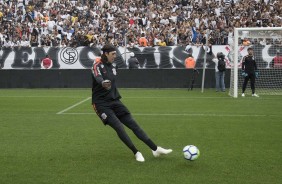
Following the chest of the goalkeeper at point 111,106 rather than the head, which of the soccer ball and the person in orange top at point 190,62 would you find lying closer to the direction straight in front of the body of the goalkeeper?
the soccer ball

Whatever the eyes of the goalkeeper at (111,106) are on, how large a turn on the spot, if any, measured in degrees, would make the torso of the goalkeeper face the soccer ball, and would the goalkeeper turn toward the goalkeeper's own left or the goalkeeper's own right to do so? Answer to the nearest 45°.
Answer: approximately 45° to the goalkeeper's own left

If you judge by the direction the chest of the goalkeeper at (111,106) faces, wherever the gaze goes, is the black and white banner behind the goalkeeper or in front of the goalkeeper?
behind

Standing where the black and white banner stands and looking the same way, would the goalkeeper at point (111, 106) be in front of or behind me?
in front

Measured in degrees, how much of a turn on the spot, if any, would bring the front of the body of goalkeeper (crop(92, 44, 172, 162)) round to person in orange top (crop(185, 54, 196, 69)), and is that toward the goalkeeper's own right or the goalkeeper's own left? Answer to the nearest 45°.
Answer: approximately 135° to the goalkeeper's own left

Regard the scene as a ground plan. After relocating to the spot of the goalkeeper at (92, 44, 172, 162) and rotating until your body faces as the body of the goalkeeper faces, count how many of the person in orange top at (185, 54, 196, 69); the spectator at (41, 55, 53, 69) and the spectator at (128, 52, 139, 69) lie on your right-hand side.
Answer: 0

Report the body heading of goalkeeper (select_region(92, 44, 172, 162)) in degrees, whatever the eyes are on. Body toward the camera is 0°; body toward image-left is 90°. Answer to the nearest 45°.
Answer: approximately 315°

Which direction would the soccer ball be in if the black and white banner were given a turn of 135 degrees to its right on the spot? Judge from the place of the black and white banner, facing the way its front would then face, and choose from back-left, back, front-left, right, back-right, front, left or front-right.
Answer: back-left

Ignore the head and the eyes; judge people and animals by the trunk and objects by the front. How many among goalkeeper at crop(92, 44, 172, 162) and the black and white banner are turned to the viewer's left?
0

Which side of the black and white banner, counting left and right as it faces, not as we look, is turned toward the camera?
front

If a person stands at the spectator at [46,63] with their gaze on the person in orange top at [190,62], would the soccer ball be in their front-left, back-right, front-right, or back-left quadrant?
front-right
